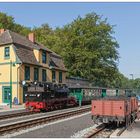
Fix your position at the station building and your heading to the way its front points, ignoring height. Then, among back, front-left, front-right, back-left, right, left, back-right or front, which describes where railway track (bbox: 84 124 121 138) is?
front-right

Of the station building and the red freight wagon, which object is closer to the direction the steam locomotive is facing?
the station building

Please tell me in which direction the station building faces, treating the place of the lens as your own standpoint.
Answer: facing the viewer and to the right of the viewer

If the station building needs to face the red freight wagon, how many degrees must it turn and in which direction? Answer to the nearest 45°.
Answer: approximately 45° to its right
